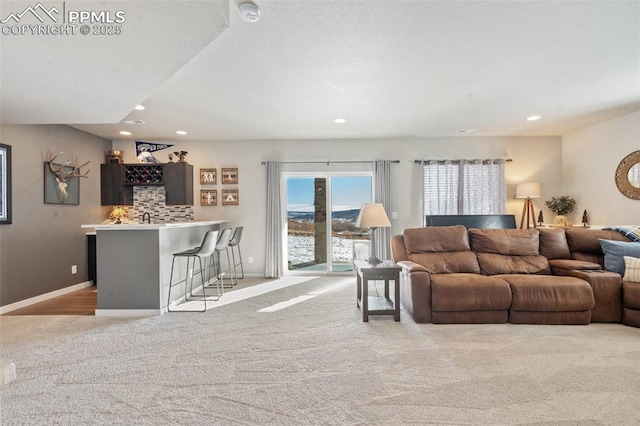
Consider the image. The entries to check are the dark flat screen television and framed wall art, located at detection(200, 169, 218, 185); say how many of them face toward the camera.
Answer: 2

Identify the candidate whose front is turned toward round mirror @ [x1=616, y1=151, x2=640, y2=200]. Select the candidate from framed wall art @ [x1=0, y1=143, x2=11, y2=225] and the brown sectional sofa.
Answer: the framed wall art

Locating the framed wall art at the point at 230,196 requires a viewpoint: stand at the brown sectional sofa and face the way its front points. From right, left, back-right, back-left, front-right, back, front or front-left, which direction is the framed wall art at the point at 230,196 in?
right

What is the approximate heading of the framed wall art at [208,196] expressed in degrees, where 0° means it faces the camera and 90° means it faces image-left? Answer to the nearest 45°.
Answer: approximately 0°

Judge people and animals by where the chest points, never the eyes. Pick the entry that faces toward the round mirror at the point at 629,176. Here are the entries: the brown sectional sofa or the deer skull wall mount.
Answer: the deer skull wall mount

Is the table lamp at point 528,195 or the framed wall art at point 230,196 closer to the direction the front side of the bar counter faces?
the table lamp

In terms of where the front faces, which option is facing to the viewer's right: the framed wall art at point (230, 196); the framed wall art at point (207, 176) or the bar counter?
the bar counter

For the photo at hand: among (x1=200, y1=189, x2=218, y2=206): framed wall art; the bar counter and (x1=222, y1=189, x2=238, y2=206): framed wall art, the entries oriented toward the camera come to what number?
2

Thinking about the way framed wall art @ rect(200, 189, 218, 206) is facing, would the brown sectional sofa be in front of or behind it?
in front

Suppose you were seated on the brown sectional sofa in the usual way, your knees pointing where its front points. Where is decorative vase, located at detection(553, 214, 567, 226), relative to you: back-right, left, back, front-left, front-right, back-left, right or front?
back

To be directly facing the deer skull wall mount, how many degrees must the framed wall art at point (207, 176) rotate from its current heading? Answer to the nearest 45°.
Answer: approximately 90° to its right

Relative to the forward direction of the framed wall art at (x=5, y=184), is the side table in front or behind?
in front

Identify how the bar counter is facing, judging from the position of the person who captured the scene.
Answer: facing to the right of the viewer

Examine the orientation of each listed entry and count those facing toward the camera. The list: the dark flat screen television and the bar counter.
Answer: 1
